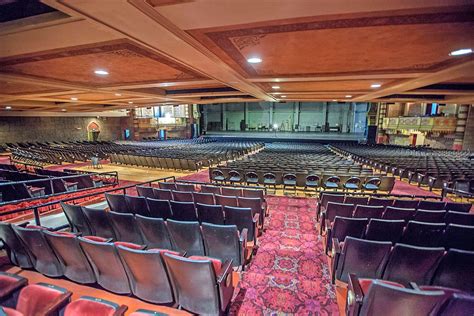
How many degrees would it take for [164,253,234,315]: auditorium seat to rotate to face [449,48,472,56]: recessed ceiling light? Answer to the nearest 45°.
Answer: approximately 45° to its right

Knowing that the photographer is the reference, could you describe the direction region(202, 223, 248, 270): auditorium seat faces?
facing away from the viewer and to the right of the viewer

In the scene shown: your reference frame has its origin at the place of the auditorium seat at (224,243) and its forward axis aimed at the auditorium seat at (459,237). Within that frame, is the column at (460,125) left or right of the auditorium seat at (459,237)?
left

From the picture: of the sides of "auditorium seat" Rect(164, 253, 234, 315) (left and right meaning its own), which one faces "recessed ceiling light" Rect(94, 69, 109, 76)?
left

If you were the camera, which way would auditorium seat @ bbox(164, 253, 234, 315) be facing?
facing away from the viewer and to the right of the viewer

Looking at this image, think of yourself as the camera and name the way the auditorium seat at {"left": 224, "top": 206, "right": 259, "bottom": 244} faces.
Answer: facing away from the viewer and to the right of the viewer
